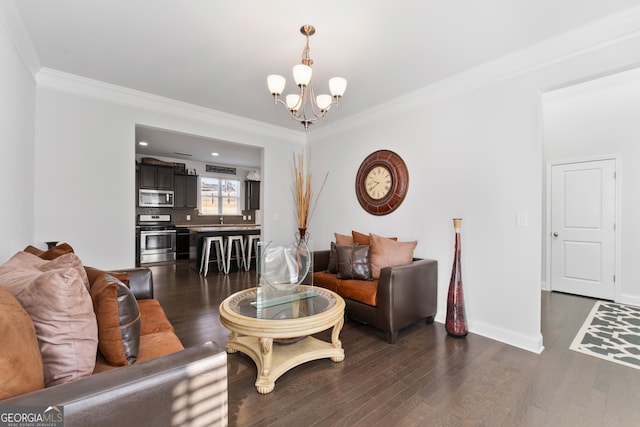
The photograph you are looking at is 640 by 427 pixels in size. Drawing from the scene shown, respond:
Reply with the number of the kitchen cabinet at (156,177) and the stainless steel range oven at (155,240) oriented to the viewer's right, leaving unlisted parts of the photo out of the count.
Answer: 0

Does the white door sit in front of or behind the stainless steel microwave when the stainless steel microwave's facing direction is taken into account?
in front

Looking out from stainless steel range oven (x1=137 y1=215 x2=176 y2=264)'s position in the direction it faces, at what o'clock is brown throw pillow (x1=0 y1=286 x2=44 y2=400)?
The brown throw pillow is roughly at 12 o'clock from the stainless steel range oven.

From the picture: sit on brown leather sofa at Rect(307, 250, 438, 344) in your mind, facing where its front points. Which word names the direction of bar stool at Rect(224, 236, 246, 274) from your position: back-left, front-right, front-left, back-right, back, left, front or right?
right

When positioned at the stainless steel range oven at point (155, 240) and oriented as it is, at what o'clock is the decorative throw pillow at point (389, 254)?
The decorative throw pillow is roughly at 11 o'clock from the stainless steel range oven.

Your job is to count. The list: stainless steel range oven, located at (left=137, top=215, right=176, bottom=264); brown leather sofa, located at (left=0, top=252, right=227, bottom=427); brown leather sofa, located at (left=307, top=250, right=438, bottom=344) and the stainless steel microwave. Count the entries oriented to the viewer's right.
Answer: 1

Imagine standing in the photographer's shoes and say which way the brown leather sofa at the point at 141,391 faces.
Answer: facing to the right of the viewer

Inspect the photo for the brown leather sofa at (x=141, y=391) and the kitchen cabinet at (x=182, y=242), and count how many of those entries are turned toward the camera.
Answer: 1

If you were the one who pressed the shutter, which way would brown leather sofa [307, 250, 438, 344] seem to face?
facing the viewer and to the left of the viewer

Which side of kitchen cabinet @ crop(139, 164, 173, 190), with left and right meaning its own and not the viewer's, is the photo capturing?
front

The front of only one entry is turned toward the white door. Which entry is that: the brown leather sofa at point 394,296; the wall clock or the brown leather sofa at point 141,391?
the brown leather sofa at point 141,391

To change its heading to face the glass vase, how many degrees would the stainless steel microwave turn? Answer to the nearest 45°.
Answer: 0° — it already faces it

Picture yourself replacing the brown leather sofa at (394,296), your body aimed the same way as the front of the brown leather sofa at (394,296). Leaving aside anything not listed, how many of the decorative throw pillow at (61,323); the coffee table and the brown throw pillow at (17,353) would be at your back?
0

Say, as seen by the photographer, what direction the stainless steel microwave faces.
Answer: facing the viewer

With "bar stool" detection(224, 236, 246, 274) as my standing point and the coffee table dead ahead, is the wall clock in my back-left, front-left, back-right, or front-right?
front-left

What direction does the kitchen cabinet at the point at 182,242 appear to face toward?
toward the camera
